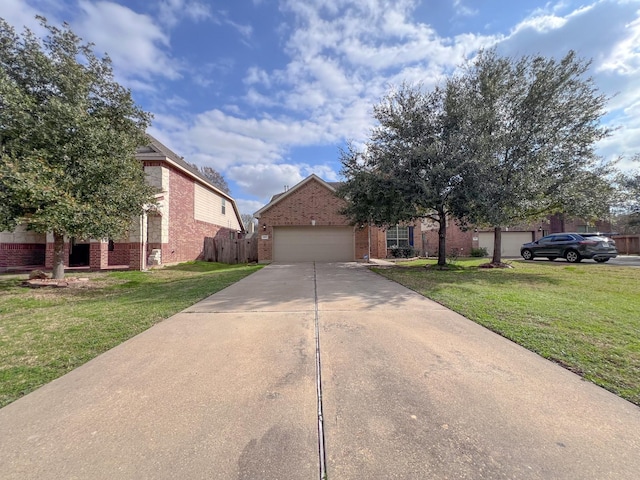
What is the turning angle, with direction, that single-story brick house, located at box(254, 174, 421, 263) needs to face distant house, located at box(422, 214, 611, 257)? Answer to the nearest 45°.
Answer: approximately 90° to its left

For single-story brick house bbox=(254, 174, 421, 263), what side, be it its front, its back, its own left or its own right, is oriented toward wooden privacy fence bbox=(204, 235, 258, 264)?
right

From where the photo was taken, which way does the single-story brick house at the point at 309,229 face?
toward the camera

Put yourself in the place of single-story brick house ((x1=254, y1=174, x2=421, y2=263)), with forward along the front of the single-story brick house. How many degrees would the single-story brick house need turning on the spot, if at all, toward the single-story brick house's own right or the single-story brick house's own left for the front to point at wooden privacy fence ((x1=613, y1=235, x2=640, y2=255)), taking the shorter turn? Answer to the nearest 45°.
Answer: approximately 90° to the single-story brick house's own left

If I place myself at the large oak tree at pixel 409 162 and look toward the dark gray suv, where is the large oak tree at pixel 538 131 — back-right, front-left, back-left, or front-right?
front-right

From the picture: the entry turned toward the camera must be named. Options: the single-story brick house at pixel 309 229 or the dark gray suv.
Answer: the single-story brick house

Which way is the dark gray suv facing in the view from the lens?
facing away from the viewer and to the left of the viewer

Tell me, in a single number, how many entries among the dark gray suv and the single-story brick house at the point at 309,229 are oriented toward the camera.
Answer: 1
